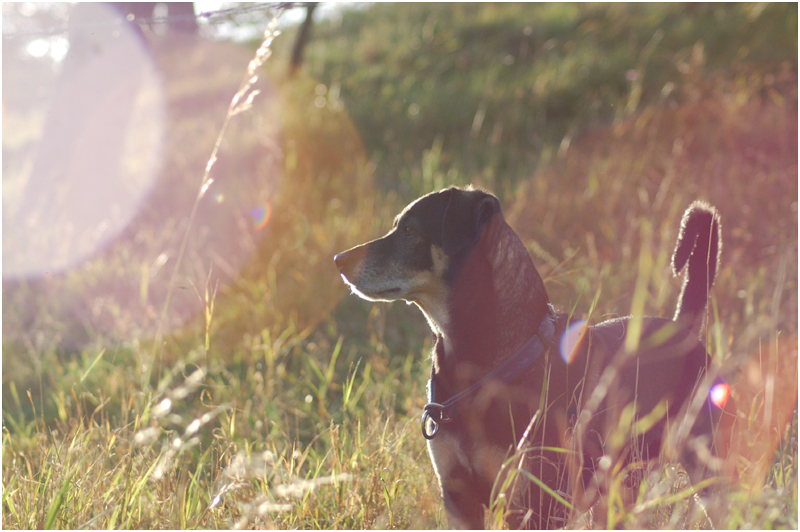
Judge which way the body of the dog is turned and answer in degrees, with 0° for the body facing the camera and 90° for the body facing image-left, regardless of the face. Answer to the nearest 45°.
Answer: approximately 90°
